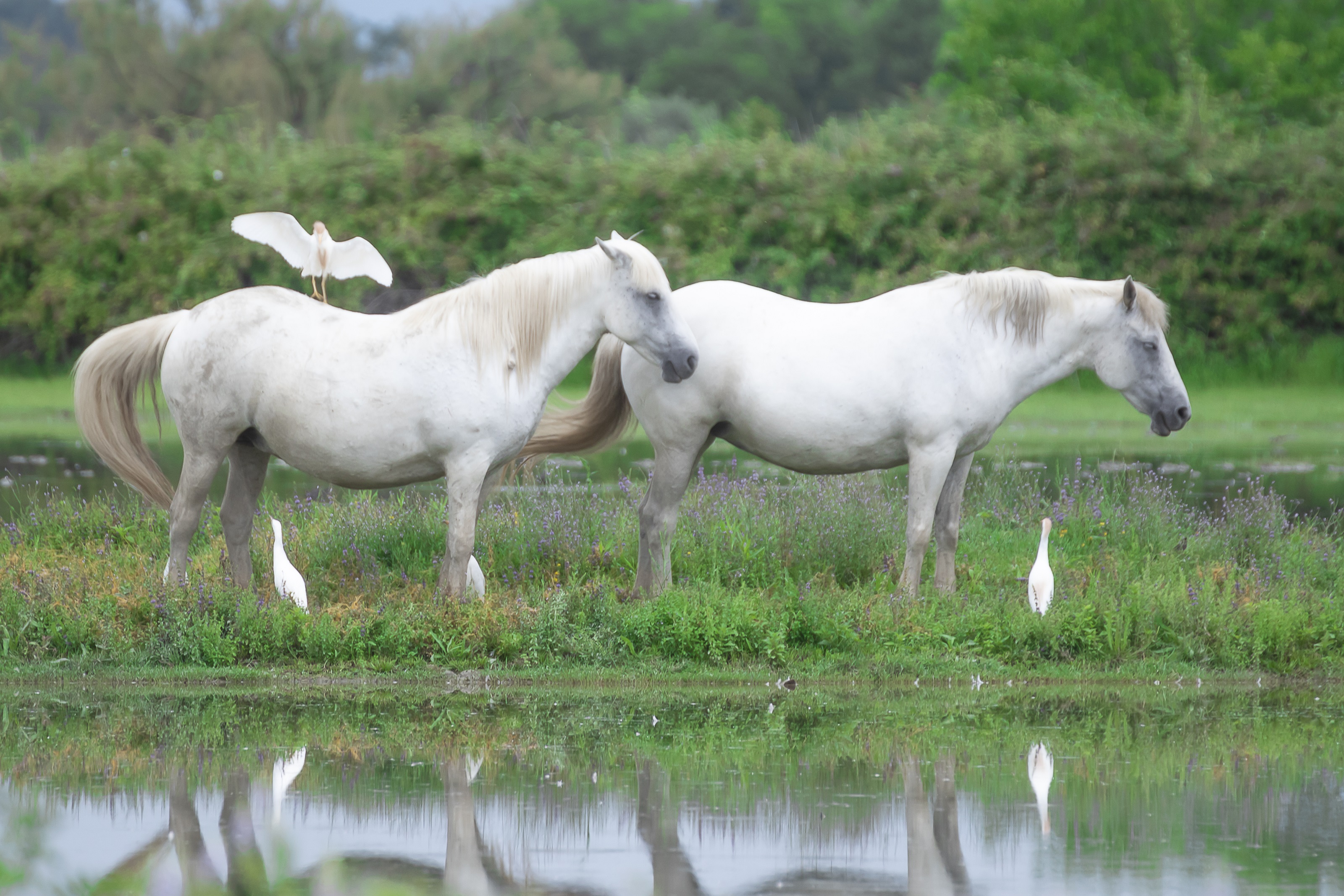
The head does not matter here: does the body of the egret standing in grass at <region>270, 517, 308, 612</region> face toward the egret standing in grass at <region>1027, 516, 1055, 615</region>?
no

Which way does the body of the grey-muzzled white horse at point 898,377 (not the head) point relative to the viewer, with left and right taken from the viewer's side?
facing to the right of the viewer

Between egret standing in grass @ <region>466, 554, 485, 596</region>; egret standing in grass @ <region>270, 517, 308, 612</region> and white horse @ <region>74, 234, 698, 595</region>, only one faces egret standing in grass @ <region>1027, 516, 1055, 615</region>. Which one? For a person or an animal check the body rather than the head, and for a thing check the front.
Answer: the white horse

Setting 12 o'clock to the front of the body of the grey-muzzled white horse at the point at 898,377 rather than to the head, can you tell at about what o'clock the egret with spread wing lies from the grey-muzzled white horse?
The egret with spread wing is roughly at 6 o'clock from the grey-muzzled white horse.

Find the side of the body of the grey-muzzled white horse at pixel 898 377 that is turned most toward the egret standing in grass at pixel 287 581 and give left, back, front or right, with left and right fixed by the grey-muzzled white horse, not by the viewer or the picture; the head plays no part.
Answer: back

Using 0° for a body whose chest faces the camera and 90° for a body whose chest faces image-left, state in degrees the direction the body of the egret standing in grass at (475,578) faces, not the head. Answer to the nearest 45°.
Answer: approximately 90°

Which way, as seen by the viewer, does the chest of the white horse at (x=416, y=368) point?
to the viewer's right

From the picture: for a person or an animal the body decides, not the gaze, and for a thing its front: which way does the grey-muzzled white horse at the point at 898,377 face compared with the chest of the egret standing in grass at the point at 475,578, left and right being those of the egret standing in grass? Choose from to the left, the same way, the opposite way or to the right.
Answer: the opposite way

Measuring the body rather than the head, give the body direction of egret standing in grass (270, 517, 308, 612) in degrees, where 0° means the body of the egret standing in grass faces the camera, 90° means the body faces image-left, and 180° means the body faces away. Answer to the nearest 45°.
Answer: approximately 90°
